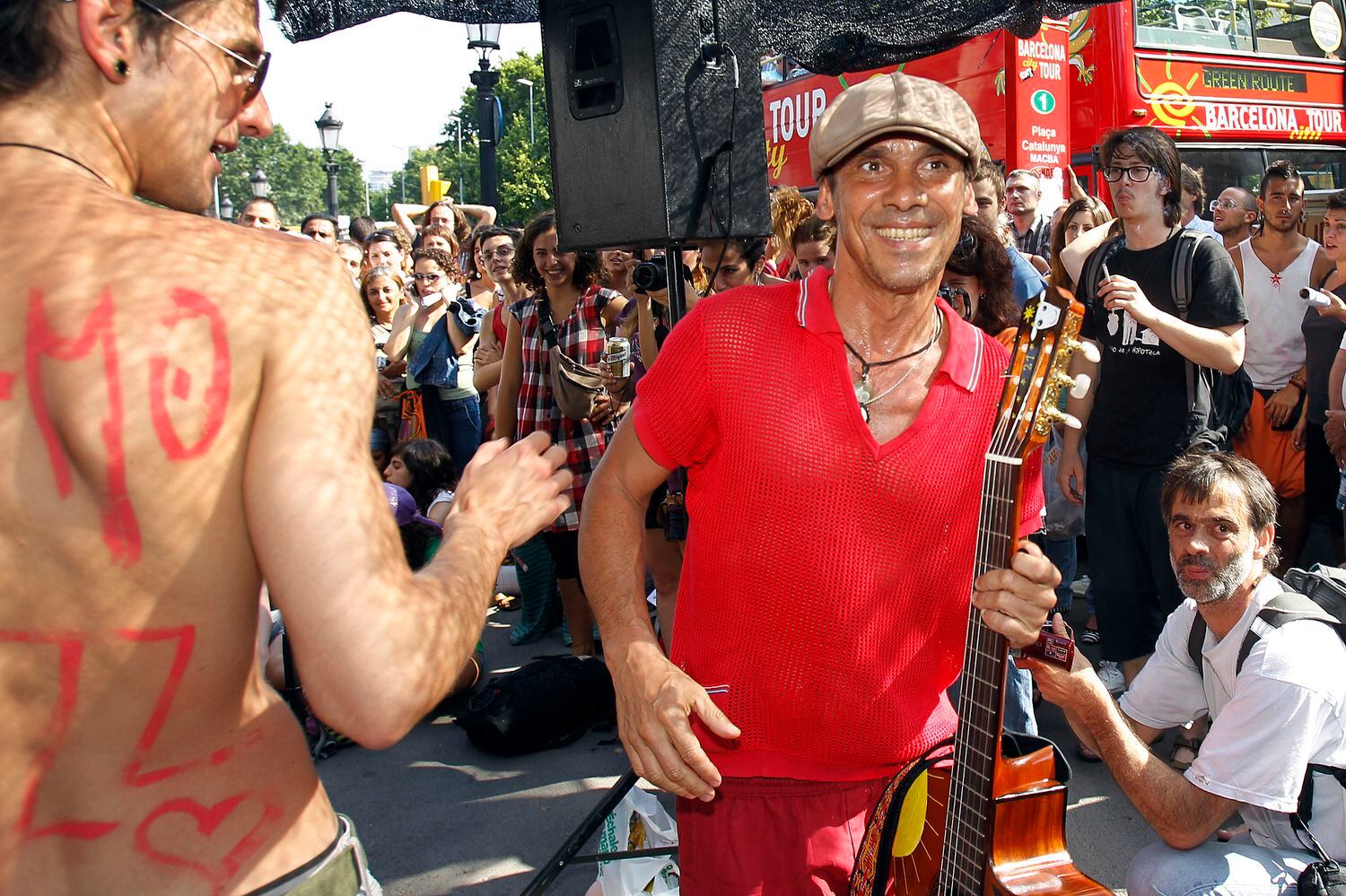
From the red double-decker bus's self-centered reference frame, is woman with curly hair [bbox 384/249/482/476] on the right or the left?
on its right

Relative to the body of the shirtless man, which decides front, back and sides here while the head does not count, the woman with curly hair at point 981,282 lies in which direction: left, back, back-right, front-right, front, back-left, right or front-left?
front

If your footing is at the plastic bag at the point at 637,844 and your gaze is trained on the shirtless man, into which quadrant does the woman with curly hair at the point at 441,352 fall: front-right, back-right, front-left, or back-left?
back-right

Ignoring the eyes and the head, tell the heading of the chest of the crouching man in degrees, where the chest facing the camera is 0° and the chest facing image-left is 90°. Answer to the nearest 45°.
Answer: approximately 45°

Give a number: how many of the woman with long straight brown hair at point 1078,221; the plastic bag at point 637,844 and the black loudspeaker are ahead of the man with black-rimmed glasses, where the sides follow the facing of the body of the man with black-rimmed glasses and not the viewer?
2

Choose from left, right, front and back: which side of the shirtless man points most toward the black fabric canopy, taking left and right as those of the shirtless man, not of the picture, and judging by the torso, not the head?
front

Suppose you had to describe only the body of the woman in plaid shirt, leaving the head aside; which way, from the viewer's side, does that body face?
toward the camera

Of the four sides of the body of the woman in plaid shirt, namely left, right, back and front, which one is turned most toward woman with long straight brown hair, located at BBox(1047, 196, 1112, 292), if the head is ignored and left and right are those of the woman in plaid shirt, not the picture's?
left

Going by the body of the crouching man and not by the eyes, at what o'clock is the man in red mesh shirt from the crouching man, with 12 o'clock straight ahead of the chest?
The man in red mesh shirt is roughly at 12 o'clock from the crouching man.

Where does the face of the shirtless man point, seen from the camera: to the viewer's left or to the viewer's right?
to the viewer's right

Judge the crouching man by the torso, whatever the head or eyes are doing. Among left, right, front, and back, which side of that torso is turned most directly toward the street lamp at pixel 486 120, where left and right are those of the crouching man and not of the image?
right

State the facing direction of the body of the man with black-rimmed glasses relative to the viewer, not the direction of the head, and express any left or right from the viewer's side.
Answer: facing the viewer and to the left of the viewer

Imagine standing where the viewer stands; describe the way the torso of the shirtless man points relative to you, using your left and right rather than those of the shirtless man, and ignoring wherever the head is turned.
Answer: facing away from the viewer and to the right of the viewer
